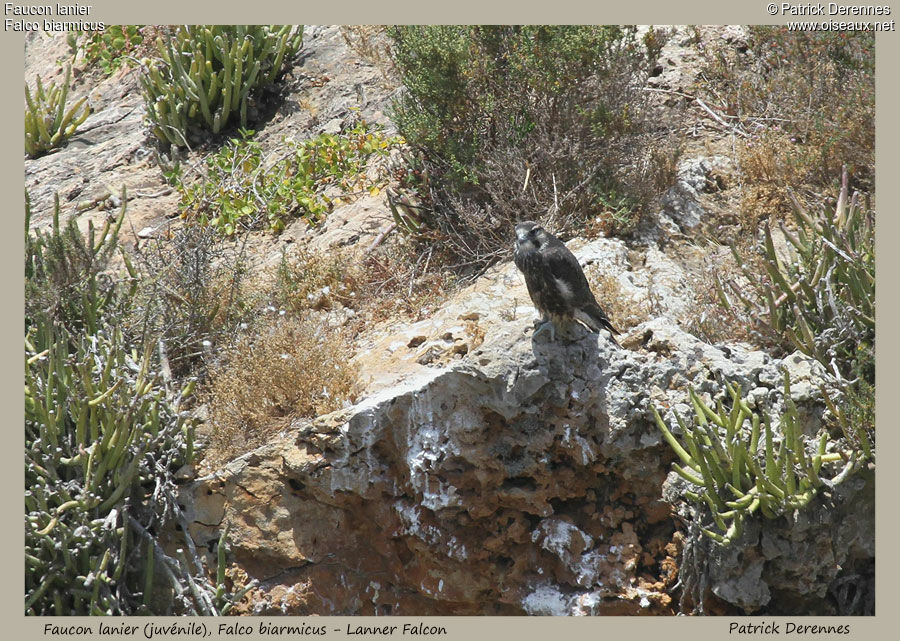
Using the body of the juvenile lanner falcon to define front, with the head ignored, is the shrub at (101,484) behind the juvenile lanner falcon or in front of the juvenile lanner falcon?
in front

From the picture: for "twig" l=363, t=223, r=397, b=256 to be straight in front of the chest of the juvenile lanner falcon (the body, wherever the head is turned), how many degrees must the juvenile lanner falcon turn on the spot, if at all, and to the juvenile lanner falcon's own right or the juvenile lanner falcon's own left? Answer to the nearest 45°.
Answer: approximately 90° to the juvenile lanner falcon's own right

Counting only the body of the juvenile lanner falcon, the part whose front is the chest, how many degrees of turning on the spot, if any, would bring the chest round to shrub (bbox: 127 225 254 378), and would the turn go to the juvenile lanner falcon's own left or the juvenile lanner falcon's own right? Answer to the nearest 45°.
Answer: approximately 90° to the juvenile lanner falcon's own right

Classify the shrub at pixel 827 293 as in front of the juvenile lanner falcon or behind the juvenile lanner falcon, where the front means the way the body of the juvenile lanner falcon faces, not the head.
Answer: behind

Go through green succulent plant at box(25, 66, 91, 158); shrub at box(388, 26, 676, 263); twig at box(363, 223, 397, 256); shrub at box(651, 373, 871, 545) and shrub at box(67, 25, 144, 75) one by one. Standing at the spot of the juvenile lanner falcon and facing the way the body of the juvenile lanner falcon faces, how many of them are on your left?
1

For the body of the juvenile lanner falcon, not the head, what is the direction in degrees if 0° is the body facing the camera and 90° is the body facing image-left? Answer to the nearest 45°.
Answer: approximately 45°

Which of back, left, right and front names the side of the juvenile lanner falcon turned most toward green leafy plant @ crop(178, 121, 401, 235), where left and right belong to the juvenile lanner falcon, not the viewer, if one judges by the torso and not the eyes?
right

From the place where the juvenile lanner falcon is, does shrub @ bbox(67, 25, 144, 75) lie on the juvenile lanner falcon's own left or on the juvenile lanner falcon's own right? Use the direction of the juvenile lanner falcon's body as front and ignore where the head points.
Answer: on the juvenile lanner falcon's own right

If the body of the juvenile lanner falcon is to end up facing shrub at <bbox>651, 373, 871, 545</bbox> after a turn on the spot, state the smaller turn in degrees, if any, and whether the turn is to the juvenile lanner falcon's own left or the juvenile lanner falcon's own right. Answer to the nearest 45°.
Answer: approximately 90° to the juvenile lanner falcon's own left

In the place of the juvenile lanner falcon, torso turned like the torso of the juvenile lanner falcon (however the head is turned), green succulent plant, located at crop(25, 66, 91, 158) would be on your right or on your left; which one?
on your right
